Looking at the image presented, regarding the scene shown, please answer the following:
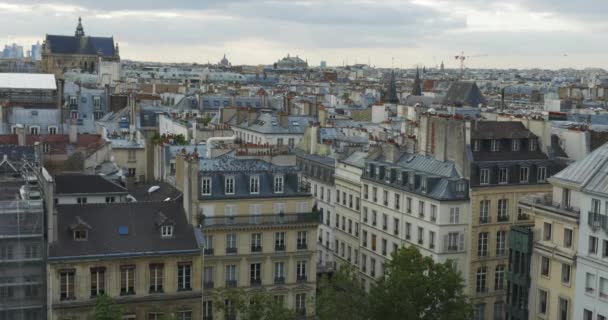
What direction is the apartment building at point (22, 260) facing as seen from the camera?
toward the camera

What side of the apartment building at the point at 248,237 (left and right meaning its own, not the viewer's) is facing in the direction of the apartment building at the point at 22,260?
right

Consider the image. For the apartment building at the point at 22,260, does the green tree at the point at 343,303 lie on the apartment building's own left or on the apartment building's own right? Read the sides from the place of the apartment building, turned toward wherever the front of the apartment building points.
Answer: on the apartment building's own left

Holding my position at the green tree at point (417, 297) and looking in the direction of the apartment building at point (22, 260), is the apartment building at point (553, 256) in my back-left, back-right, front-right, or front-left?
back-right

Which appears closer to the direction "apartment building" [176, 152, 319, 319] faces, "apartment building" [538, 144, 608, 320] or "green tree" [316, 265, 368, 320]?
the green tree

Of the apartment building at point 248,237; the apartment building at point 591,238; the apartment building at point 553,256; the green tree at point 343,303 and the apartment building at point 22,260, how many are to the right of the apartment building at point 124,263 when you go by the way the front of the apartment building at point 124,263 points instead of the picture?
1

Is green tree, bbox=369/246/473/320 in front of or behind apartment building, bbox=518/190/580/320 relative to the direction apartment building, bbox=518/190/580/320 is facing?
in front

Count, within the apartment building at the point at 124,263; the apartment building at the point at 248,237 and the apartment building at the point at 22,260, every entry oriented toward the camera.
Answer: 3

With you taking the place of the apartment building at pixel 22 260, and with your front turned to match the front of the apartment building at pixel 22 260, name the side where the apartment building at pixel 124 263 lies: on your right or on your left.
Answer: on your left

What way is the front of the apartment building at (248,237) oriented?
toward the camera

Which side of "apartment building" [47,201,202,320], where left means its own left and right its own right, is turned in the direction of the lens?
front

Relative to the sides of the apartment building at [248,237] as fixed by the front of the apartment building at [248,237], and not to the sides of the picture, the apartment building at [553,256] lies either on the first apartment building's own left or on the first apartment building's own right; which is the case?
on the first apartment building's own left

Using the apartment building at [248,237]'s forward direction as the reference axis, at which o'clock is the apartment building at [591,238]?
the apartment building at [591,238] is roughly at 10 o'clock from the apartment building at [248,237].
